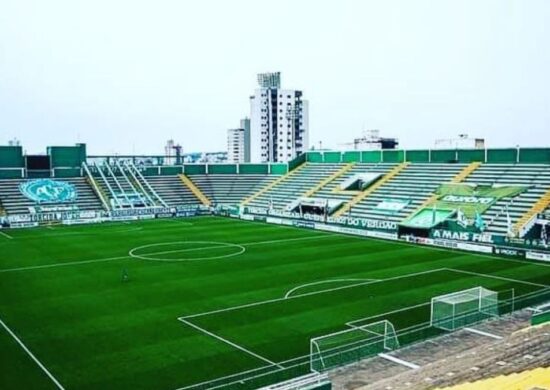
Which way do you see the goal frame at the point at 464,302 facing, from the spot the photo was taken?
facing away from the viewer and to the left of the viewer

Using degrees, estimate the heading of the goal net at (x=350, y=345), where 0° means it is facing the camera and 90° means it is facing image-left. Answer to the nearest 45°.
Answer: approximately 135°

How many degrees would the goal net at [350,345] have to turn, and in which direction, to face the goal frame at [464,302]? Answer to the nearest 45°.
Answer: approximately 90° to its right

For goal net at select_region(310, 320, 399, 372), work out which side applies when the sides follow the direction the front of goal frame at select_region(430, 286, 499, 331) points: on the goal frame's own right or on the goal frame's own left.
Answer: on the goal frame's own left
